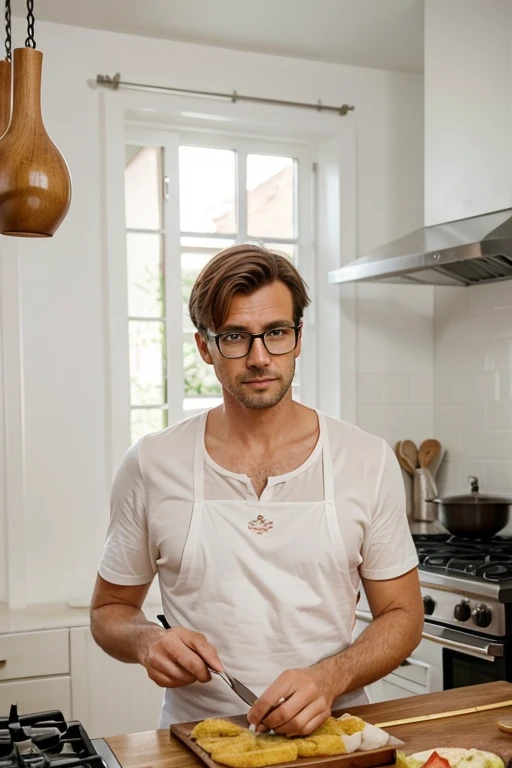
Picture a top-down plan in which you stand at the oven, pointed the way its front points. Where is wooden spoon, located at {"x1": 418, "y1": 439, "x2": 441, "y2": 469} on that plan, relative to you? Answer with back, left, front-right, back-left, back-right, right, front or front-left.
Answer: back-right

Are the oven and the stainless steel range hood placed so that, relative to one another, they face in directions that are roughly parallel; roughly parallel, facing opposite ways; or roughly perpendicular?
roughly parallel

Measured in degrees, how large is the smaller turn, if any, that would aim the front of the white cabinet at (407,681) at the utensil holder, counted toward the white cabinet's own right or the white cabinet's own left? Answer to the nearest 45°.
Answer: approximately 135° to the white cabinet's own right

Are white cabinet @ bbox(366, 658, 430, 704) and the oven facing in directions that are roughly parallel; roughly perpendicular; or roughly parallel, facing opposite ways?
roughly parallel

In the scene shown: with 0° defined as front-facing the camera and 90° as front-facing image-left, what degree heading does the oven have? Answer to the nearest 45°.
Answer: approximately 45°

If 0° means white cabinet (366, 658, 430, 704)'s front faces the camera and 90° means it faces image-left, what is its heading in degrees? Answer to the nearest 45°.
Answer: approximately 45°

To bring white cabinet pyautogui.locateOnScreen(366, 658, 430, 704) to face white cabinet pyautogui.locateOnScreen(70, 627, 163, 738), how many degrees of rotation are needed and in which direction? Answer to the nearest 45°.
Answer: approximately 45° to its right

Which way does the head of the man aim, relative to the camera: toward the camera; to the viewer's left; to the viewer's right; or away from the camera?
toward the camera

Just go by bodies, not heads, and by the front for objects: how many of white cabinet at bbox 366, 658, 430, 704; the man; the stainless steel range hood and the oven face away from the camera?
0

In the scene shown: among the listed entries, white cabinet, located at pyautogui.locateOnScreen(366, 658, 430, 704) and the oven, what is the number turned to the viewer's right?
0

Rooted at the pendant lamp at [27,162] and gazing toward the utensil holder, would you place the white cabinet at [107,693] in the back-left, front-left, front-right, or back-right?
front-left

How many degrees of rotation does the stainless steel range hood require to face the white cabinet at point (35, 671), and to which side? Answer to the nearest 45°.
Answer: approximately 45° to its right

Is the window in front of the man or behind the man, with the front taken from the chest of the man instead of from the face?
behind

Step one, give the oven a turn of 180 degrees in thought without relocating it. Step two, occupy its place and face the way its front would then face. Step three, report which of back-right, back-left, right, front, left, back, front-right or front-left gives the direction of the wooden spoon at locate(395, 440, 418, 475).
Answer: front-left

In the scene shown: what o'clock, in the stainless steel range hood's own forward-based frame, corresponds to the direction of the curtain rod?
The curtain rod is roughly at 2 o'clock from the stainless steel range hood.

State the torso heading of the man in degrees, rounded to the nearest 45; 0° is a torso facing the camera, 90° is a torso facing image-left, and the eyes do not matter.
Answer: approximately 0°

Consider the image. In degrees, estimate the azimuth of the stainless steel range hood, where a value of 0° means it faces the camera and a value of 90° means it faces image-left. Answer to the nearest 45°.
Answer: approximately 45°
